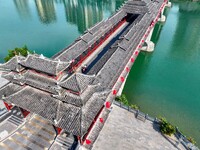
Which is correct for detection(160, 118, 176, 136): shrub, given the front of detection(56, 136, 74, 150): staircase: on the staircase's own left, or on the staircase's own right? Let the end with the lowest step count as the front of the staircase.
on the staircase's own left

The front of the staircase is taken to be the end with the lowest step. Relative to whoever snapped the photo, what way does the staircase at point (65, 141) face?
facing the viewer and to the left of the viewer
